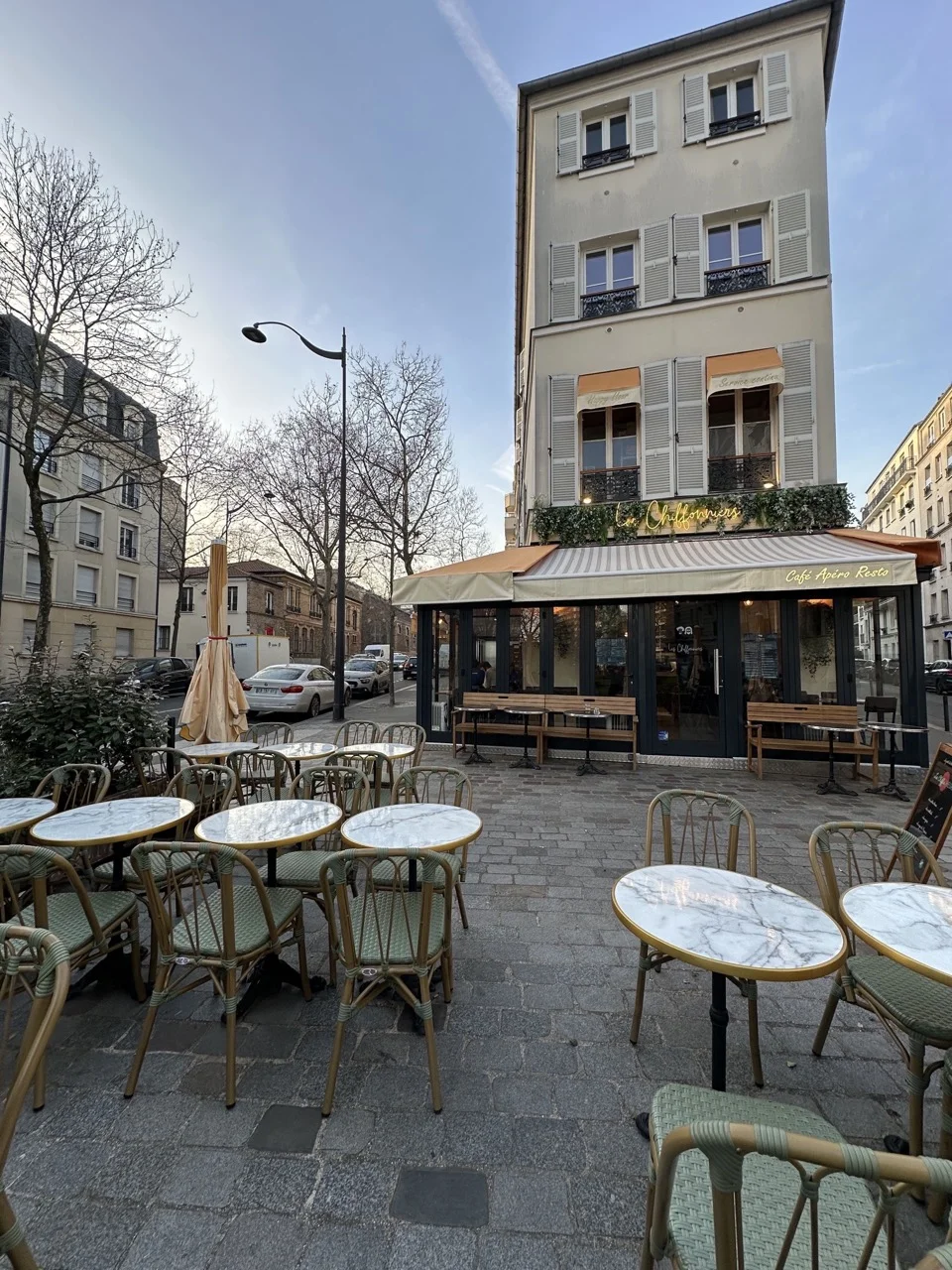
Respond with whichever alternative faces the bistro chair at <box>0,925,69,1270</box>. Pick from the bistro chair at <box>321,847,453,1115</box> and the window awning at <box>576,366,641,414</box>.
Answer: the window awning

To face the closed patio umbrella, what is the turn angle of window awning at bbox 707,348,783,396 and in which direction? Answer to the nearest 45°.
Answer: approximately 45° to its right

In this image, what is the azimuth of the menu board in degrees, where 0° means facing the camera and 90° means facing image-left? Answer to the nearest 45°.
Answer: approximately 45°

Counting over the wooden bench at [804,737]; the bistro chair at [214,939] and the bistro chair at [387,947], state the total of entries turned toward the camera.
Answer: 1

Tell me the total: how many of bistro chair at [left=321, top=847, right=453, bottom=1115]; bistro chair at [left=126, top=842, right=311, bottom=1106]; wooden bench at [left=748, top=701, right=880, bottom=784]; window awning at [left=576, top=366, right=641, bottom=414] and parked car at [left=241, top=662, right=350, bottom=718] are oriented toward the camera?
2

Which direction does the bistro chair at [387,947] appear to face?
away from the camera

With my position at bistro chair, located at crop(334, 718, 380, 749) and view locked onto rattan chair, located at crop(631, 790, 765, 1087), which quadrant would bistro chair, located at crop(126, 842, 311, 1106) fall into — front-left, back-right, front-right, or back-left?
front-right

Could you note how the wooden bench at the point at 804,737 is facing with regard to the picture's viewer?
facing the viewer

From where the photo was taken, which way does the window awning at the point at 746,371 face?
toward the camera

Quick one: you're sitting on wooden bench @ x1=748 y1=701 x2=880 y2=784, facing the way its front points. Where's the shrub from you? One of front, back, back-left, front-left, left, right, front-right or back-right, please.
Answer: front-right

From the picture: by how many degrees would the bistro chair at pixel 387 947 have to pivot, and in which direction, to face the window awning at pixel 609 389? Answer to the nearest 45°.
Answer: approximately 45° to its right

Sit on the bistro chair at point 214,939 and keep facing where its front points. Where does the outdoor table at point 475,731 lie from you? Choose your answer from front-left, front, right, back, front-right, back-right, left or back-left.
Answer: front

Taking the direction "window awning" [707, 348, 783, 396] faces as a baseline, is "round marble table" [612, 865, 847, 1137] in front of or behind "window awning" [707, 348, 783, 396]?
in front

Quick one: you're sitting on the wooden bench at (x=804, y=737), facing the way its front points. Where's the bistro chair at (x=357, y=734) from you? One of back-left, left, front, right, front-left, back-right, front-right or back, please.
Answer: front-right

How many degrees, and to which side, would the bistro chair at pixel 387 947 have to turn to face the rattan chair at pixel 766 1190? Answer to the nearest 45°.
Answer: approximately 135° to its right

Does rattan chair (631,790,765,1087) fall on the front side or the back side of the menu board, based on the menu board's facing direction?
on the front side

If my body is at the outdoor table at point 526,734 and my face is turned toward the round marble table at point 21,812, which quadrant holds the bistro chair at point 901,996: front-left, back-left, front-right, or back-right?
front-left

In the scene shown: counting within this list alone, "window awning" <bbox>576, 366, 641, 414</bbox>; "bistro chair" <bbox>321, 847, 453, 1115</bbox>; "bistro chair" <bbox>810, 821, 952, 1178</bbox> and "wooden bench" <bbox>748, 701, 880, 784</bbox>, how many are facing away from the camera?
1
